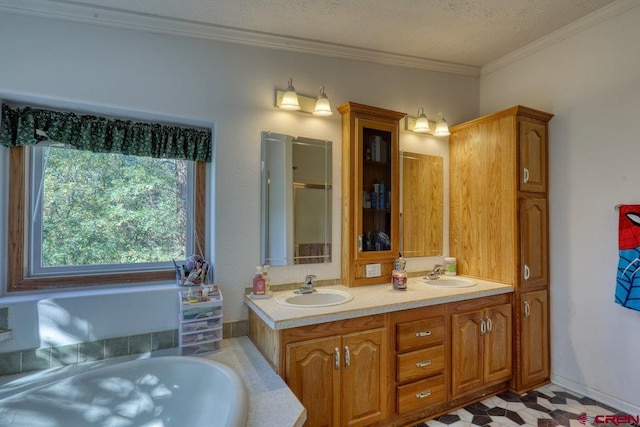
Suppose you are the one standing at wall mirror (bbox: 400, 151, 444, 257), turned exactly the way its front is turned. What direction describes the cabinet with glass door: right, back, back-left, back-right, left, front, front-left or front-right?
right

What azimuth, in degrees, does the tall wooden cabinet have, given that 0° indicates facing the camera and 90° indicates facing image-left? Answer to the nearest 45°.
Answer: approximately 315°

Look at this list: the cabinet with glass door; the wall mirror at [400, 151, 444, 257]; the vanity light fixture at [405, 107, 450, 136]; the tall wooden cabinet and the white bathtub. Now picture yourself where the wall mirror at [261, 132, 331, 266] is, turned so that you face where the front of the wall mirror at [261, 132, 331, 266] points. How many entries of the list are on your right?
1

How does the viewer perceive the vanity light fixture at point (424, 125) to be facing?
facing the viewer and to the right of the viewer

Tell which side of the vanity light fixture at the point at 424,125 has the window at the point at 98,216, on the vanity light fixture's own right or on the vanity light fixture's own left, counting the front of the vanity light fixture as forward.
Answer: on the vanity light fixture's own right

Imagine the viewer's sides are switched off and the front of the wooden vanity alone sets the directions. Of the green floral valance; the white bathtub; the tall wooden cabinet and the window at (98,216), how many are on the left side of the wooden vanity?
1

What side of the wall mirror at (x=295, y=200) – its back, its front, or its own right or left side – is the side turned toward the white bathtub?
right

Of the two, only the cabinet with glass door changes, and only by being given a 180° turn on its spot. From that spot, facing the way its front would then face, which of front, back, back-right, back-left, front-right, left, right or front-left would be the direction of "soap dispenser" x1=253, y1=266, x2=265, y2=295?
left

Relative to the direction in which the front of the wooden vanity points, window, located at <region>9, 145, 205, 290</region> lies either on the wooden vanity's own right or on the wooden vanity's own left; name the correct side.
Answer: on the wooden vanity's own right

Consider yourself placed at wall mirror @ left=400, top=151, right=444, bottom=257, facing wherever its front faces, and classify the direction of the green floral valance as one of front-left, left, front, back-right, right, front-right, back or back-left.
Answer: right

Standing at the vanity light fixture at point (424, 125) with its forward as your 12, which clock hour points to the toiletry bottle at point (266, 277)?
The toiletry bottle is roughly at 3 o'clock from the vanity light fixture.

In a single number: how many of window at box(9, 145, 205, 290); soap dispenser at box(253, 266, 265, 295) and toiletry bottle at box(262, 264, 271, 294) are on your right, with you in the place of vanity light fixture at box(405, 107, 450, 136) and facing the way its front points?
3

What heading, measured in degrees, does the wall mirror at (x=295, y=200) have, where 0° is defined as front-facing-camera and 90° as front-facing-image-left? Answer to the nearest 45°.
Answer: approximately 315°
